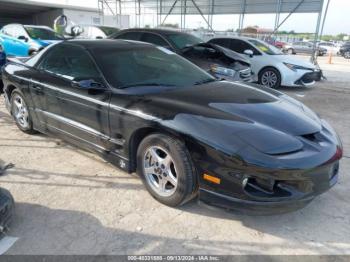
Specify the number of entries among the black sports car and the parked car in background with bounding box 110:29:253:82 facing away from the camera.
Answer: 0

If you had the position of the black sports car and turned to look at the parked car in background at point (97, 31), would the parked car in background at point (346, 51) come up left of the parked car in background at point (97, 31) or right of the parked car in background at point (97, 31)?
right

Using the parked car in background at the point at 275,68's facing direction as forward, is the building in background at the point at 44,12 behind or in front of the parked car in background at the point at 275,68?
behind

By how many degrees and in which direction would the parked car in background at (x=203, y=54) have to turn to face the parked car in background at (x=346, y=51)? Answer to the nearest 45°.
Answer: approximately 90° to its left

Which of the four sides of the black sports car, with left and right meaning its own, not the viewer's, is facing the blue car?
back

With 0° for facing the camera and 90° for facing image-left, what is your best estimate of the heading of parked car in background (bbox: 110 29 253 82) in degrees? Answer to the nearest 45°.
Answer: approximately 315°
